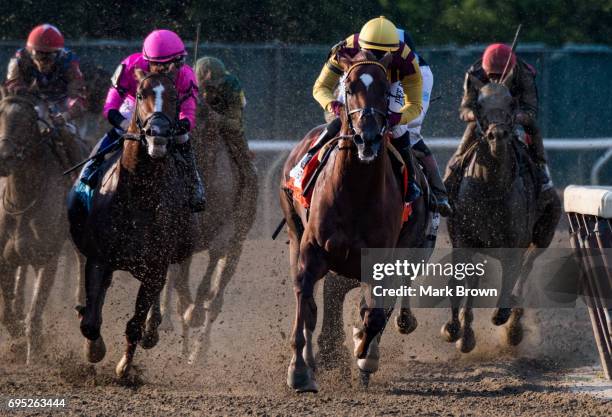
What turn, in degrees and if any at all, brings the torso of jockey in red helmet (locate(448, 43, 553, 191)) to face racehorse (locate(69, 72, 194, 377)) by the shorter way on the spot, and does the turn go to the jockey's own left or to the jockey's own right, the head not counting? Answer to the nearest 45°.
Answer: approximately 45° to the jockey's own right

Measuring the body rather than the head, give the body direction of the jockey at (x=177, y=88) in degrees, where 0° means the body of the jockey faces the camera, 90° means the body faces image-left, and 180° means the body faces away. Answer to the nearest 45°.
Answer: approximately 0°

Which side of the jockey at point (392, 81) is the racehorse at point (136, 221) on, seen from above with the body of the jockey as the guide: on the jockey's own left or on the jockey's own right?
on the jockey's own right

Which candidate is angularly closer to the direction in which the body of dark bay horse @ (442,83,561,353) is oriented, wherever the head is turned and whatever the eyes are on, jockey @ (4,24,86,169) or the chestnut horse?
the chestnut horse
